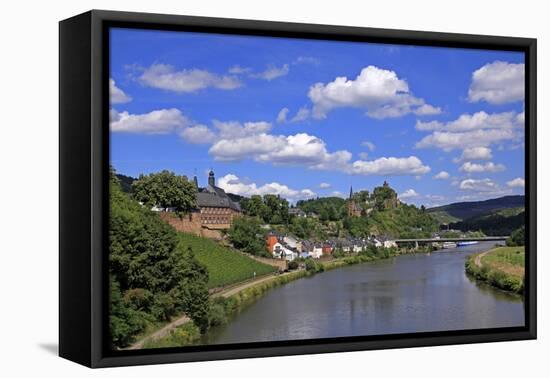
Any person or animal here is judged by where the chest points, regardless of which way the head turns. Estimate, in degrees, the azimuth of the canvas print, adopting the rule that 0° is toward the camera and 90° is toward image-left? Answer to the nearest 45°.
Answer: approximately 315°

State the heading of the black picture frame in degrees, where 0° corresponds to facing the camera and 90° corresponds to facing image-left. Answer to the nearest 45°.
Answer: approximately 315°
